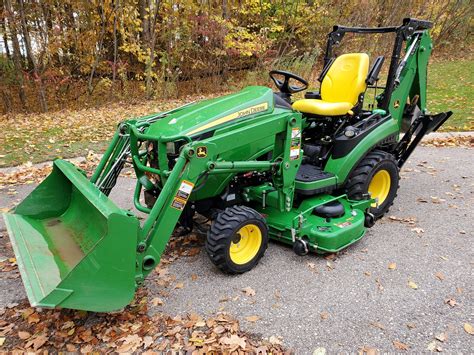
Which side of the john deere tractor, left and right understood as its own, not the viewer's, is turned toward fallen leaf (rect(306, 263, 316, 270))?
left

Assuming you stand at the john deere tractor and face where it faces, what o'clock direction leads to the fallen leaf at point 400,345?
The fallen leaf is roughly at 9 o'clock from the john deere tractor.

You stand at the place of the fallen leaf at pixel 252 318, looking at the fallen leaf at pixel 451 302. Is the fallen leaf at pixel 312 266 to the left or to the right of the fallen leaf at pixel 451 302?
left

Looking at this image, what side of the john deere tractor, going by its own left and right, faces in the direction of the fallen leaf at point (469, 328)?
left

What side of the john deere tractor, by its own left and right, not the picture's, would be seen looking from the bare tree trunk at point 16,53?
right

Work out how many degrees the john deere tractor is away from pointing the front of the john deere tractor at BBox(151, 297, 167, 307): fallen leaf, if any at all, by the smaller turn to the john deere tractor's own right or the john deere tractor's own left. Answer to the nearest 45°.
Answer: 0° — it already faces it

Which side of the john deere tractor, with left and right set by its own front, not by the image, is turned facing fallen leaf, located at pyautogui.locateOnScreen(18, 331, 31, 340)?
front

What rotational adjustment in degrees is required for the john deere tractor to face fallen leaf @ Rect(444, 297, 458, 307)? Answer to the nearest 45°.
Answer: approximately 90° to its left

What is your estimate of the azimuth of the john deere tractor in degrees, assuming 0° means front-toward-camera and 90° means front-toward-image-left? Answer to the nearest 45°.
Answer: approximately 45°
